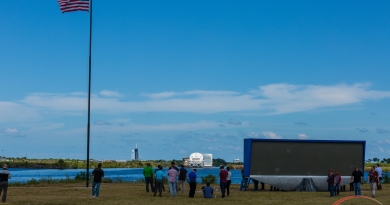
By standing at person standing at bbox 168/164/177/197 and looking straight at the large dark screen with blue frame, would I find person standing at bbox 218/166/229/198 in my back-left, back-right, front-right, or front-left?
front-right

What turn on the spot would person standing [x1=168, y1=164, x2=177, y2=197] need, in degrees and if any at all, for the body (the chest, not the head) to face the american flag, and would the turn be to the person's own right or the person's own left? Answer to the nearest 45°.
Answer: approximately 45° to the person's own left

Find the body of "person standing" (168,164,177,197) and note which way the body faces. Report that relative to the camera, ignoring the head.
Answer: away from the camera

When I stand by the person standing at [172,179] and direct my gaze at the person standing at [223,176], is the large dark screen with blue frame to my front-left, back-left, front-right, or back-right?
front-left

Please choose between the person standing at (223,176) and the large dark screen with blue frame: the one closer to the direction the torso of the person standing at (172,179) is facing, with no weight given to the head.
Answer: the large dark screen with blue frame

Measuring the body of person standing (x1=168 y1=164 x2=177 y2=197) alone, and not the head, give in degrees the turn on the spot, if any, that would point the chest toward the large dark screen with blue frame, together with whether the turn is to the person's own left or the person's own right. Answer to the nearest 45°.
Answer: approximately 45° to the person's own right

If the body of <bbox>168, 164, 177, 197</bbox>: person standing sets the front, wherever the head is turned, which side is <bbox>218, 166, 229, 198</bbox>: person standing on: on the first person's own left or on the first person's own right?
on the first person's own right
